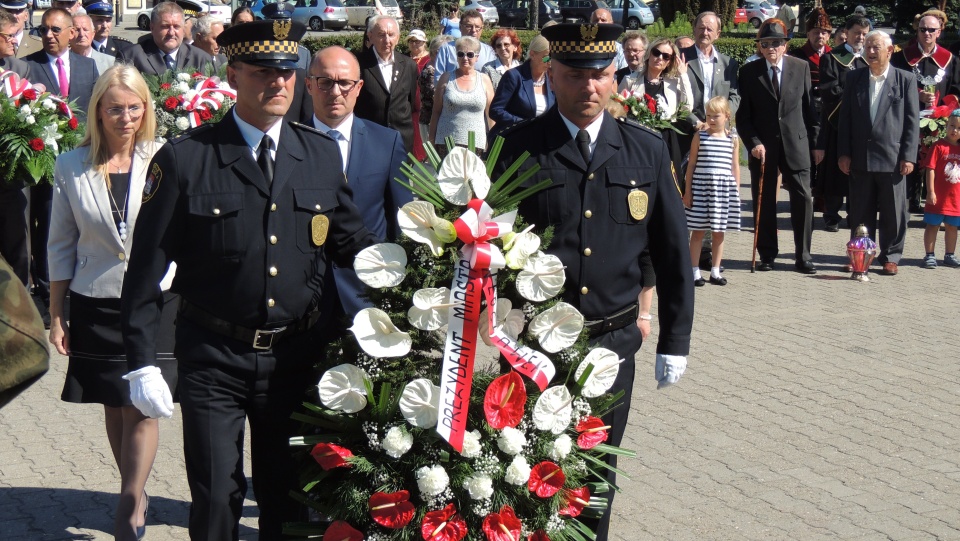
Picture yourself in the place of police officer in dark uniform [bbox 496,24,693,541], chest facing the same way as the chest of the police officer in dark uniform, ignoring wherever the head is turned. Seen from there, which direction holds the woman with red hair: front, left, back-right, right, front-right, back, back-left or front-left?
back

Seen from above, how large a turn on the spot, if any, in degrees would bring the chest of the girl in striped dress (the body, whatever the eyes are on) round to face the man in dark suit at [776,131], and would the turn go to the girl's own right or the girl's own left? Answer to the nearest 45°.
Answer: approximately 135° to the girl's own left

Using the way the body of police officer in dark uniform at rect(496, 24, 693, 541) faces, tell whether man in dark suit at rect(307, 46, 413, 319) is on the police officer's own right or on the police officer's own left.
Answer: on the police officer's own right

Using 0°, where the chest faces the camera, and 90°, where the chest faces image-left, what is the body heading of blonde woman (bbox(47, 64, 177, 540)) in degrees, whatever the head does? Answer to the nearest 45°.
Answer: approximately 0°

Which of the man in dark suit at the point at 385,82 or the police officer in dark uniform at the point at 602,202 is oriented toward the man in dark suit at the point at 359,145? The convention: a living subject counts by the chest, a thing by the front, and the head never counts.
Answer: the man in dark suit at the point at 385,82

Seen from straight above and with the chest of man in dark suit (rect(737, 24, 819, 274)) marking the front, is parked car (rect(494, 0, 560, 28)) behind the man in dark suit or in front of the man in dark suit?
behind

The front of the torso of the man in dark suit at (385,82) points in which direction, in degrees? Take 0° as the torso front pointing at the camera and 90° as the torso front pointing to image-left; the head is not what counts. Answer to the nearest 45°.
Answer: approximately 0°
